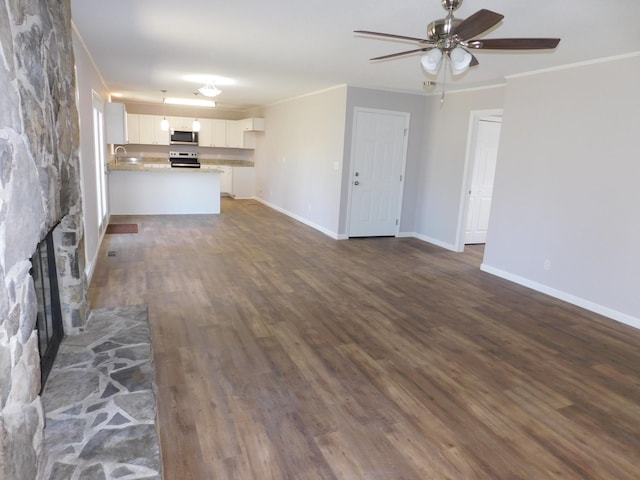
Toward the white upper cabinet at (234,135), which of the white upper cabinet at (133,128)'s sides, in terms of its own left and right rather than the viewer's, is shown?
left

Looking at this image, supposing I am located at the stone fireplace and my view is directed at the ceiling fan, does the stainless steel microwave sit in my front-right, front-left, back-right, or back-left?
front-left

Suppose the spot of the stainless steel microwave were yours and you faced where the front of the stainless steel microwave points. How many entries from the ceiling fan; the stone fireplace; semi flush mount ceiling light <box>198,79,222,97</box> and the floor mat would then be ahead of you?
4

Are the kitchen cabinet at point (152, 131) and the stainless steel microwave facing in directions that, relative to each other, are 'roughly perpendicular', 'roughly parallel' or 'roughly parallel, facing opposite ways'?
roughly parallel

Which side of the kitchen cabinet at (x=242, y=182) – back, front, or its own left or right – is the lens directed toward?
front

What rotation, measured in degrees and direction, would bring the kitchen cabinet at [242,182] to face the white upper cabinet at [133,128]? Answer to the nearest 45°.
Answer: approximately 90° to its right

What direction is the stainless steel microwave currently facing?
toward the camera

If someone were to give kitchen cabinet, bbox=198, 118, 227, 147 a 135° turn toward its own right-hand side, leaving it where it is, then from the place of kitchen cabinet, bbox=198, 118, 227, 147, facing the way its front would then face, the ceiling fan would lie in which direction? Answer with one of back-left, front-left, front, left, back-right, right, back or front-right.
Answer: back-left

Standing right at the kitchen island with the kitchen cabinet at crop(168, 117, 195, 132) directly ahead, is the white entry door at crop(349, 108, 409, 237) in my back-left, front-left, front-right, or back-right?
back-right

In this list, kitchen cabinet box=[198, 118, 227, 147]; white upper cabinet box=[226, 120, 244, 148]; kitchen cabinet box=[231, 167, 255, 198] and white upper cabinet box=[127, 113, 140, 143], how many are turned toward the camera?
4

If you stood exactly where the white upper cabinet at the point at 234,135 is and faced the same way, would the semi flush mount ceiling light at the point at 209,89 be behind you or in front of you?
in front

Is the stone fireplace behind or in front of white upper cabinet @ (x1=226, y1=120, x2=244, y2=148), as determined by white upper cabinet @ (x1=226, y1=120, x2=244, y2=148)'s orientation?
in front

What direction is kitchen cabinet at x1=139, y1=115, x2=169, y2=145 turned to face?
toward the camera

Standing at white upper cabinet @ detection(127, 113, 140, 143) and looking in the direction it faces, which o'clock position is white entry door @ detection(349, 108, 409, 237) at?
The white entry door is roughly at 11 o'clock from the white upper cabinet.

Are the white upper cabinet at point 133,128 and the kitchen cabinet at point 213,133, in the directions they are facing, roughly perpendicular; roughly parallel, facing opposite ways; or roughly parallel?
roughly parallel

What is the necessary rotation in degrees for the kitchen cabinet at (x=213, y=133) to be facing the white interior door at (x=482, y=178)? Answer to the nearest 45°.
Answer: approximately 45° to its left
